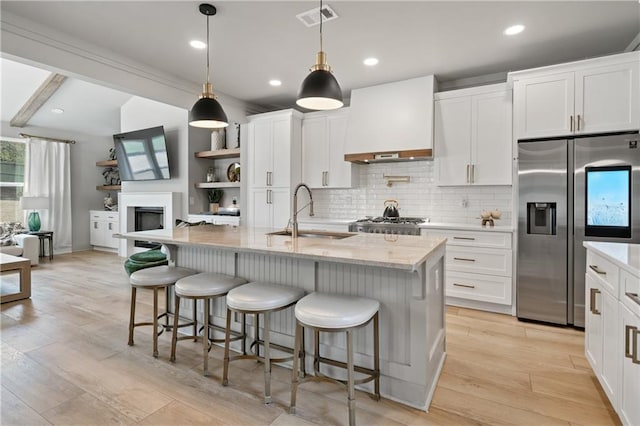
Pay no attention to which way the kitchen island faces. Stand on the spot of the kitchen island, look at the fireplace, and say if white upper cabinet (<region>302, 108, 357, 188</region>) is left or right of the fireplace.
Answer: right

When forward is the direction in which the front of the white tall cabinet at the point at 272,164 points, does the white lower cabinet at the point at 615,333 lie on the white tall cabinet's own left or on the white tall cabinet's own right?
on the white tall cabinet's own left

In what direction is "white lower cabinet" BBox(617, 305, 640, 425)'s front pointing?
to the viewer's left

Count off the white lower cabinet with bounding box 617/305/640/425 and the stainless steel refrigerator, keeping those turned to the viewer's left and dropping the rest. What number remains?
1

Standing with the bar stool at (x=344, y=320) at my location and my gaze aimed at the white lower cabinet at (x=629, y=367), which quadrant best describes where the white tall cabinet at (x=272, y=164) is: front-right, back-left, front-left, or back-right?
back-left

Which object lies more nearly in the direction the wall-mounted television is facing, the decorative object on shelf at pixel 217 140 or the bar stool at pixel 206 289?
the bar stool

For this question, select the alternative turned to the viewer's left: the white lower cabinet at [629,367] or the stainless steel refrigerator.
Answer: the white lower cabinet

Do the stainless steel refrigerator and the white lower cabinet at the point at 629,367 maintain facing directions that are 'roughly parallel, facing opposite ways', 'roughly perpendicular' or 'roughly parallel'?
roughly perpendicular

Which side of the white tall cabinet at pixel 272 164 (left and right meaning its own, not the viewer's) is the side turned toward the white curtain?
right

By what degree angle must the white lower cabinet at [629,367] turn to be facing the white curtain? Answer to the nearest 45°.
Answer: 0° — it already faces it

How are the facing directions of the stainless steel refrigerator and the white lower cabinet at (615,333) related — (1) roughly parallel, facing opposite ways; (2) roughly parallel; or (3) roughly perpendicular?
roughly perpendicular

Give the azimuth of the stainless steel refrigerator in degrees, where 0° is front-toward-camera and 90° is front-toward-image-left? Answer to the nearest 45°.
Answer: approximately 0°

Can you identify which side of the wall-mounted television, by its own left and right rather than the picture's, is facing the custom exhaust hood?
left

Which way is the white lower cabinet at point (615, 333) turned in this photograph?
to the viewer's left
